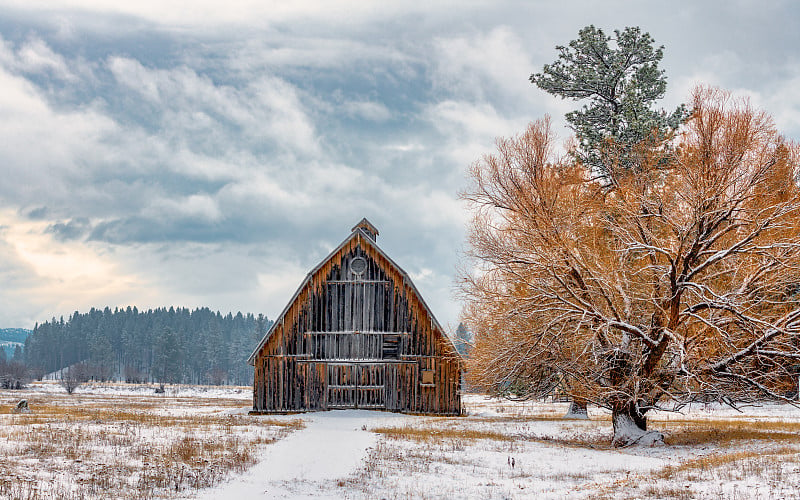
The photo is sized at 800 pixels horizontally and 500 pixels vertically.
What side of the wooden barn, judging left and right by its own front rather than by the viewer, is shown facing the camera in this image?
front

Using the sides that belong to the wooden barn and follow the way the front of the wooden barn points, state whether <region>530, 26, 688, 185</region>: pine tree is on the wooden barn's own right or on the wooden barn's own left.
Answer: on the wooden barn's own left

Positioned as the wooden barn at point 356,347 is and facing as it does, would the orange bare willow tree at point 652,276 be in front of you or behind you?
in front
